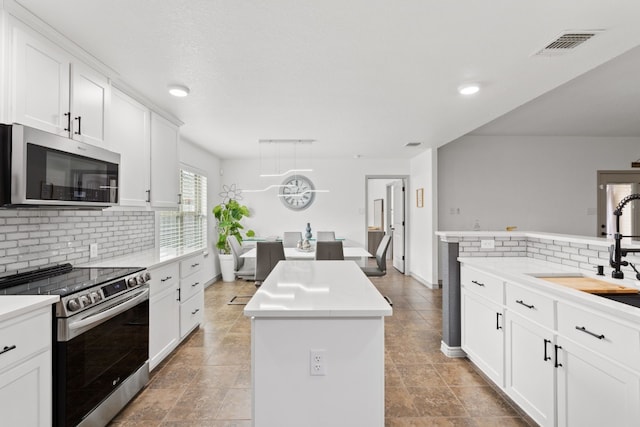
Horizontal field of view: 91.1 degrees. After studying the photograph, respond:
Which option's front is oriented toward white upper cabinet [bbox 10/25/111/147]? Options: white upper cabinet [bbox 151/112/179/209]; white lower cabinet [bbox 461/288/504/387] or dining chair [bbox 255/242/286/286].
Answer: the white lower cabinet

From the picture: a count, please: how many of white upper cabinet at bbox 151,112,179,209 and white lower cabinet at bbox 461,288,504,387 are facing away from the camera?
0

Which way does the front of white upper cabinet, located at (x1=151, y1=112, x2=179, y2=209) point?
to the viewer's right

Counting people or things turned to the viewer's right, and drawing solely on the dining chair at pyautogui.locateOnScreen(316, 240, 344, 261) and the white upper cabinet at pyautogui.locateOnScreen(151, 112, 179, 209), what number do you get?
1

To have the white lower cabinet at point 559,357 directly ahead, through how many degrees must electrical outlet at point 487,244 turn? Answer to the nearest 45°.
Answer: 0° — it already faces it

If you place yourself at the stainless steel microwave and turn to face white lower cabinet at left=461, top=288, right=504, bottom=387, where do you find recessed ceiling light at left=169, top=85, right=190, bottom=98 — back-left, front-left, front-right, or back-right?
front-left

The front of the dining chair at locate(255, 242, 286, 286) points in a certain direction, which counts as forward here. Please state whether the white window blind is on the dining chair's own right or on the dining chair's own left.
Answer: on the dining chair's own left

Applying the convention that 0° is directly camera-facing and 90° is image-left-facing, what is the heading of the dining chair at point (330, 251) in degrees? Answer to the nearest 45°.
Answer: approximately 180°

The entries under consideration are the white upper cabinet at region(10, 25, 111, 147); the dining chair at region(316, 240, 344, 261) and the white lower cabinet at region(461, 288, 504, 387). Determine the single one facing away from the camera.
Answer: the dining chair

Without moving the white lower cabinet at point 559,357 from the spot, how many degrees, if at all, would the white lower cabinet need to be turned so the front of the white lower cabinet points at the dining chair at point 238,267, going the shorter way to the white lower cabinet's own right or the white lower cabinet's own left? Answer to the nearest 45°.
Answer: approximately 45° to the white lower cabinet's own right

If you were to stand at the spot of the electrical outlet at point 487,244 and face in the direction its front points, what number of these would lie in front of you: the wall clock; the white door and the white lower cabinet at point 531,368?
1

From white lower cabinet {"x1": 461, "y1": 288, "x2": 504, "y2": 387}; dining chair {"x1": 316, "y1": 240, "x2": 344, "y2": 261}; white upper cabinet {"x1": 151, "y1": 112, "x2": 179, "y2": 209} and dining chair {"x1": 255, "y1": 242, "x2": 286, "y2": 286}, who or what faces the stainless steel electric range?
the white lower cabinet

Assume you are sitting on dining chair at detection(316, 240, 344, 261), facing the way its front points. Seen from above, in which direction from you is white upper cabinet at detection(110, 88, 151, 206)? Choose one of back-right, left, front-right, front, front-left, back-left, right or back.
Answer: back-left

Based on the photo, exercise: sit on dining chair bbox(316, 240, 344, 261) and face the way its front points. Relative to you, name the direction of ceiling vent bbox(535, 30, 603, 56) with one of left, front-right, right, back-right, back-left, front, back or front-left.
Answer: back-right

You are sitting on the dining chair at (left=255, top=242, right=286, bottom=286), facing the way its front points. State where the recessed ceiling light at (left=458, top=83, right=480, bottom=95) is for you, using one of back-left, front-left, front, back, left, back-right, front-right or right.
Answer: right

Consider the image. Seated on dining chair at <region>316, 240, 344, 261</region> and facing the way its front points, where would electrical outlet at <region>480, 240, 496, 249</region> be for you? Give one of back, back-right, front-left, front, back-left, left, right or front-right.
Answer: back-right

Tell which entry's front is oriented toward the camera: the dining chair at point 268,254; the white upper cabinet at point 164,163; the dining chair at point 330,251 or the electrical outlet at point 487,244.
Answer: the electrical outlet

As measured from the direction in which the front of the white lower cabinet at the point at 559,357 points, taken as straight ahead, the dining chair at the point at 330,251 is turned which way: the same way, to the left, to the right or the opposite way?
to the right

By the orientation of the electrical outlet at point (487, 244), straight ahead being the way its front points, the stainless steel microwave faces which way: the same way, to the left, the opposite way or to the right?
to the left

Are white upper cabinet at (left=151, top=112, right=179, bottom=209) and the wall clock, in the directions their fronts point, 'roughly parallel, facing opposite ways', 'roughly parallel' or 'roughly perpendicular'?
roughly perpendicular

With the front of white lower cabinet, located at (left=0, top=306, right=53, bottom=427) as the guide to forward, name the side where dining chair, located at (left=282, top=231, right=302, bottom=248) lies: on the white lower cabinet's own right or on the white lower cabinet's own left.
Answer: on the white lower cabinet's own left
